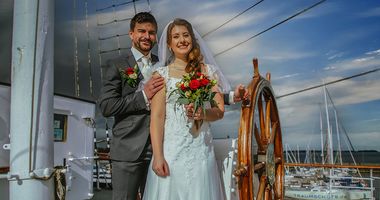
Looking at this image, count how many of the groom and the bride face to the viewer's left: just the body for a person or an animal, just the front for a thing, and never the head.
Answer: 0

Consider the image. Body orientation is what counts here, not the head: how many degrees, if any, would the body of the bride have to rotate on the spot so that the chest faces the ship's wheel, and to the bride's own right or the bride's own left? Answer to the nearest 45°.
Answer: approximately 135° to the bride's own left

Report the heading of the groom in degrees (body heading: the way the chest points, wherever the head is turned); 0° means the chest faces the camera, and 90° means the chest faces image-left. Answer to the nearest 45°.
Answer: approximately 315°

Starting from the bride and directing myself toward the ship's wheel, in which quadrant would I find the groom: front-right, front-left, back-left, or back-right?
back-left

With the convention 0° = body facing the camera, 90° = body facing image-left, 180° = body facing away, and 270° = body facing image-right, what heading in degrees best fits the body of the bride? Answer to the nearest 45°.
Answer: approximately 0°

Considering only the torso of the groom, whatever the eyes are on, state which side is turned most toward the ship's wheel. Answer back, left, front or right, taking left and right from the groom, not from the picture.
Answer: left
